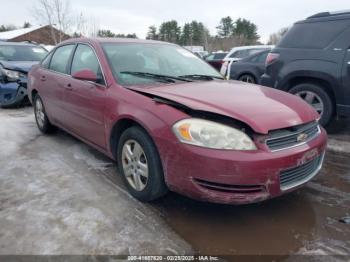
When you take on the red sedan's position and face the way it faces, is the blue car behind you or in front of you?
behind

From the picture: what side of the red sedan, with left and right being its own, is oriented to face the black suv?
left

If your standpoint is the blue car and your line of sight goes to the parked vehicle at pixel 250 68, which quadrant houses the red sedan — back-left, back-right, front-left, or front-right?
front-right

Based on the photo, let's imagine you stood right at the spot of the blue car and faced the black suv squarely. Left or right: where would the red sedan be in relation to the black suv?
right

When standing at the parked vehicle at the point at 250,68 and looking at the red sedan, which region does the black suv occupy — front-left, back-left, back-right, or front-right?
front-left

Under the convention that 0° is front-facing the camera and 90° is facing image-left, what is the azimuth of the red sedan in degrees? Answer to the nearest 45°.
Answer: approximately 315°

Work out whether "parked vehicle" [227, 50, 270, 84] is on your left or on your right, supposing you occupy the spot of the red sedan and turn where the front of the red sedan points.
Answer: on your left

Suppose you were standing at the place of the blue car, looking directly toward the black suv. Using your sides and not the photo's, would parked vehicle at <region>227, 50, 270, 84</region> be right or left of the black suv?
left
